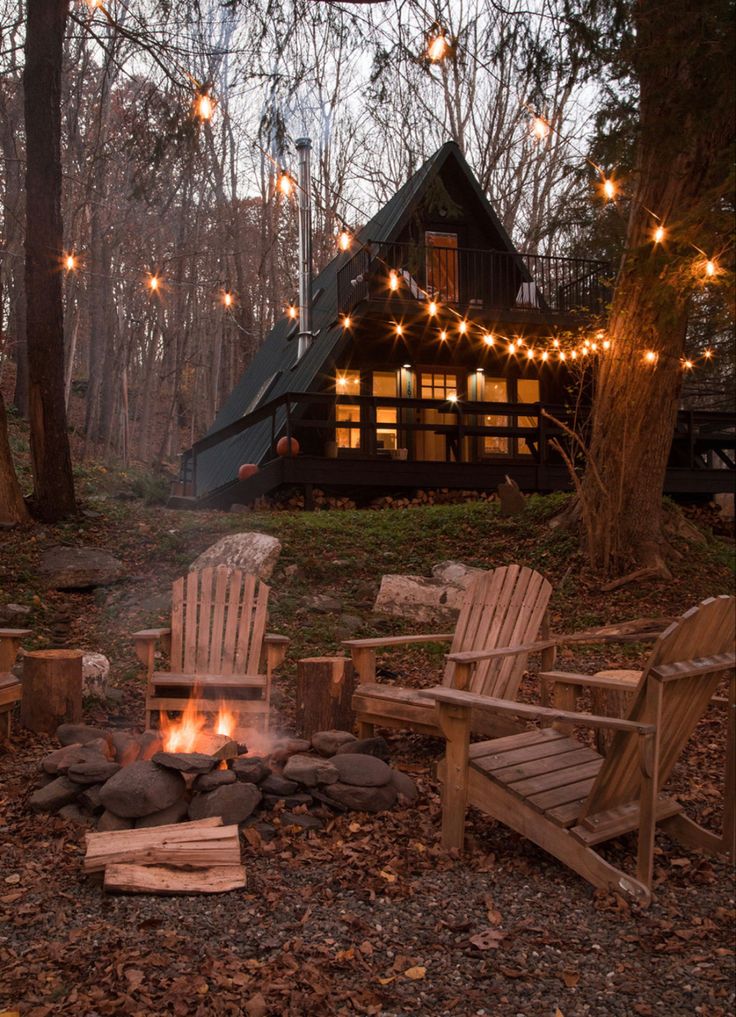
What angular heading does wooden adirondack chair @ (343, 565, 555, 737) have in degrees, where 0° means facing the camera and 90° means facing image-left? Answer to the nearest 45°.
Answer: approximately 45°

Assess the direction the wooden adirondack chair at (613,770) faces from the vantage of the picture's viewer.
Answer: facing away from the viewer and to the left of the viewer

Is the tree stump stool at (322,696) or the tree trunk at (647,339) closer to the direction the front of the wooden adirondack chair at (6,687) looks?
the tree stump stool

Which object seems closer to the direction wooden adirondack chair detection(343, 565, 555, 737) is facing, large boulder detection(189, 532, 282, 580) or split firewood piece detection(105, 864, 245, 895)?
the split firewood piece

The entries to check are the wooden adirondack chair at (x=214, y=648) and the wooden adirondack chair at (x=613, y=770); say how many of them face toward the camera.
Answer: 1

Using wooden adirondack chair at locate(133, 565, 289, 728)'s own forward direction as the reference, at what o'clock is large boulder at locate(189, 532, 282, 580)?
The large boulder is roughly at 6 o'clock from the wooden adirondack chair.

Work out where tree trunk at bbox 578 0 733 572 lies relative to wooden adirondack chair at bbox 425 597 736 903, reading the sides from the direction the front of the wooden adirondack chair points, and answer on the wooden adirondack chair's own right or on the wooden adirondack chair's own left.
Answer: on the wooden adirondack chair's own right

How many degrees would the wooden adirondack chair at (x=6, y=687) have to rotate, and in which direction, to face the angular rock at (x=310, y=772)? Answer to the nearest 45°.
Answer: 0° — it already faces it
